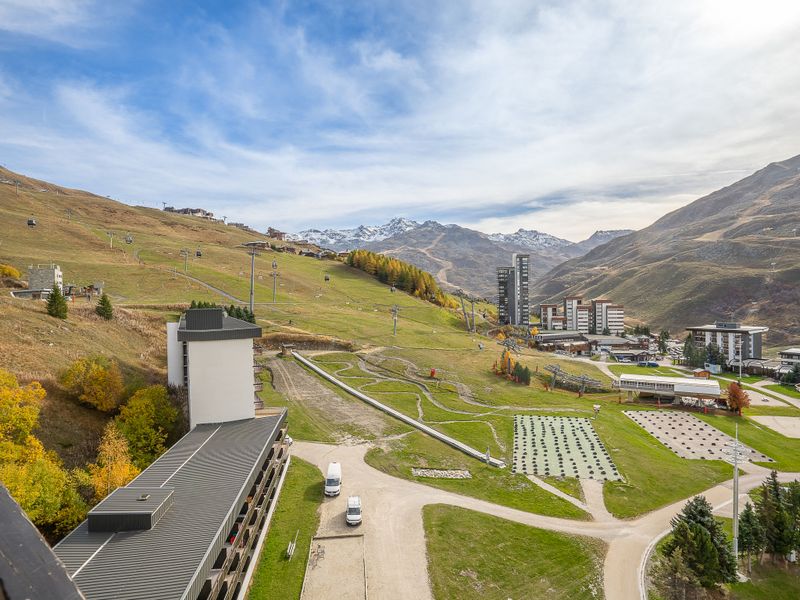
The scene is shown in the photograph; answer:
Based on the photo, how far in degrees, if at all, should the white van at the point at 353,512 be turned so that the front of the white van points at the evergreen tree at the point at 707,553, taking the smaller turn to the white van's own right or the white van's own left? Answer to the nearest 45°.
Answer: approximately 90° to the white van's own left

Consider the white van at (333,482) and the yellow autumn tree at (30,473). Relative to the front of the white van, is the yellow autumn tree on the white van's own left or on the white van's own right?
on the white van's own right

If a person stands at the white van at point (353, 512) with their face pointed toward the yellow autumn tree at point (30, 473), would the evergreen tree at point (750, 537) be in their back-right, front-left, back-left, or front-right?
back-left

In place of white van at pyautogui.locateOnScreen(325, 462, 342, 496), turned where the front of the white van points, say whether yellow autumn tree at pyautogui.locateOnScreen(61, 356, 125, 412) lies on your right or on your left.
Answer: on your right

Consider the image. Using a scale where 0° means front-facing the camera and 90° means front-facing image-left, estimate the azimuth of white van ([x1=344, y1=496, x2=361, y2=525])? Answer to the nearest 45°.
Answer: approximately 0°

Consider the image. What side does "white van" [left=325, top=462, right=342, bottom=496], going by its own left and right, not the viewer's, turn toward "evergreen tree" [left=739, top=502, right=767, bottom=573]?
left

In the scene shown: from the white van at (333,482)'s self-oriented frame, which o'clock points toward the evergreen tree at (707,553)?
The evergreen tree is roughly at 10 o'clock from the white van.

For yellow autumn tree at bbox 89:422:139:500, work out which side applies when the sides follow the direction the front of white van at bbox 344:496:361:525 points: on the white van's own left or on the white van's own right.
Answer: on the white van's own right

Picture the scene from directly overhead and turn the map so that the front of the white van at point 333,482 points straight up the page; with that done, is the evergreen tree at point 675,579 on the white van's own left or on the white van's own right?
on the white van's own left

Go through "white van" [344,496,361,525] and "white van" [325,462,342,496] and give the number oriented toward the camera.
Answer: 2

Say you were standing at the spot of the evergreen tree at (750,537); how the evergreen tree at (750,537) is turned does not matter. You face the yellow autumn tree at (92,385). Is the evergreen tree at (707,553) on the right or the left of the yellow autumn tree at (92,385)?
left

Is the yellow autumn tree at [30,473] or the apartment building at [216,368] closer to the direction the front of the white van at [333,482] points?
the yellow autumn tree

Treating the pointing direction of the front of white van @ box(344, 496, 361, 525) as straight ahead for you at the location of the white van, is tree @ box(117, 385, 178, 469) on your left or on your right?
on your right
